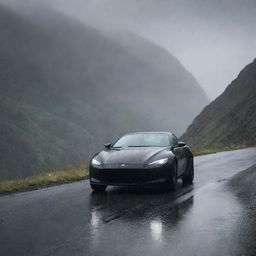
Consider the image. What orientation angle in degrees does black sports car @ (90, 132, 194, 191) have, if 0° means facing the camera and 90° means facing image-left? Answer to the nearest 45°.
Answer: approximately 45°
